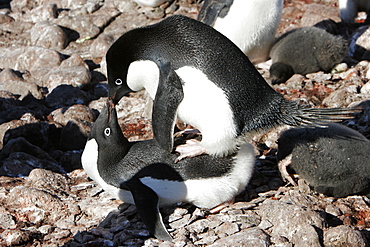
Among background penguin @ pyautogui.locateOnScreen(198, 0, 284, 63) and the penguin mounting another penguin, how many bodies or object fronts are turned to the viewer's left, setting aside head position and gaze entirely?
1

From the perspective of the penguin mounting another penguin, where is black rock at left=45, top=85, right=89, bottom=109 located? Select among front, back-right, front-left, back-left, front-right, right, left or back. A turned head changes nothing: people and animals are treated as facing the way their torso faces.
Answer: front-right

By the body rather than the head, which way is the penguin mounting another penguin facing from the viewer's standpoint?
to the viewer's left

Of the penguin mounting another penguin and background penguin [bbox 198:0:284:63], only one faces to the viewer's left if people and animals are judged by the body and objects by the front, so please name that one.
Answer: the penguin mounting another penguin

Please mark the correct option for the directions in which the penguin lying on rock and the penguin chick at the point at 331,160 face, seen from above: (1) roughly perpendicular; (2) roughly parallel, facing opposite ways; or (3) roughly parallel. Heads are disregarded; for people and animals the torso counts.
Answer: roughly parallel

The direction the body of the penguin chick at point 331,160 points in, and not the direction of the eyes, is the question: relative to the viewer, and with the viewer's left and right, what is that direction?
facing to the left of the viewer

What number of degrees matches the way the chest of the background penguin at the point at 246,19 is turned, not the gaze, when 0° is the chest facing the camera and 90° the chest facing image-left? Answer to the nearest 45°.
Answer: approximately 315°

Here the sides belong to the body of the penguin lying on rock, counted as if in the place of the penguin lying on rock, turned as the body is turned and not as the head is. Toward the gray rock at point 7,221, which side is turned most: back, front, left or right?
front

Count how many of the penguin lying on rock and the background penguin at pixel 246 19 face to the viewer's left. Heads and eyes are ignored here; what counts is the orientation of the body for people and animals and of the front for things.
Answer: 1

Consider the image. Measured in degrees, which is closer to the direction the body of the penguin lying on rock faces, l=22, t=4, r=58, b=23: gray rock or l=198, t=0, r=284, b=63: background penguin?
the gray rock

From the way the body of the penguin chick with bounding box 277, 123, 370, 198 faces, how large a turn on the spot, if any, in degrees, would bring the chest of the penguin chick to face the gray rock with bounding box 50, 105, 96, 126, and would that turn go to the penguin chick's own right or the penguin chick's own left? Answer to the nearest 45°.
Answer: approximately 45° to the penguin chick's own right

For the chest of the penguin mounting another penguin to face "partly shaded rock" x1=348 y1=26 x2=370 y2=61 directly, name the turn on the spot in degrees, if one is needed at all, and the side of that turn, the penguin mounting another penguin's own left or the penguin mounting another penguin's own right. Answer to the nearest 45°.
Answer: approximately 135° to the penguin mounting another penguin's own right

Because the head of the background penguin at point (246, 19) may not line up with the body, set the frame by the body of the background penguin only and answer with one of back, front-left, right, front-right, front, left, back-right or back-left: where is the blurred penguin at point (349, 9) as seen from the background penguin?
left

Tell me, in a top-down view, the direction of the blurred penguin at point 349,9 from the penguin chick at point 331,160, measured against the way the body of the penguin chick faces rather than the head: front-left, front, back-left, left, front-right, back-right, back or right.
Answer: right

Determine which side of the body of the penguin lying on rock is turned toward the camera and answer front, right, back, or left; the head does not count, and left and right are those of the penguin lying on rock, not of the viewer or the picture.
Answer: left

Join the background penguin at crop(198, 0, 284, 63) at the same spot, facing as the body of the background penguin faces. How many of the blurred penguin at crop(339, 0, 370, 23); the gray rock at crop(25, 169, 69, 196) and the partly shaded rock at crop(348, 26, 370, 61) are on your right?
1

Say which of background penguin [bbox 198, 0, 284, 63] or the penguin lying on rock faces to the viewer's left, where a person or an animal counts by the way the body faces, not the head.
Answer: the penguin lying on rock

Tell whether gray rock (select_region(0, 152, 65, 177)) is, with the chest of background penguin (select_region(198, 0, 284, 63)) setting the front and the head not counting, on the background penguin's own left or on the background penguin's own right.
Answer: on the background penguin's own right
